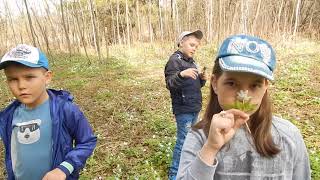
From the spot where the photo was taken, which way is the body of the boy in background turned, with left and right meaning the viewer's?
facing the viewer and to the right of the viewer

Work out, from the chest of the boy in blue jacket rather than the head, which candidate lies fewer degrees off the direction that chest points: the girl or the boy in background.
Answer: the girl

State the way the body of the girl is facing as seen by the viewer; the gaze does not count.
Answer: toward the camera

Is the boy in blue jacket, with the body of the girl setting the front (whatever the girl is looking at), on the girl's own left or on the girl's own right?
on the girl's own right

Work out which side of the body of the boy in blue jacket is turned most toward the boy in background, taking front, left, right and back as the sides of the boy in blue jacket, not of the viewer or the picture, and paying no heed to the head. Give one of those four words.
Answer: back

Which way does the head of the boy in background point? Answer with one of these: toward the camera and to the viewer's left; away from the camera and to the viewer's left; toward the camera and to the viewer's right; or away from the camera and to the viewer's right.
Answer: toward the camera and to the viewer's right

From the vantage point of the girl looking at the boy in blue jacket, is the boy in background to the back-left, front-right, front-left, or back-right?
front-right

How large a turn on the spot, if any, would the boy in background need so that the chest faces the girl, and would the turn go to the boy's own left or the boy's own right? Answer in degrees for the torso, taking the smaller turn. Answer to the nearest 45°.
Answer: approximately 45° to the boy's own right

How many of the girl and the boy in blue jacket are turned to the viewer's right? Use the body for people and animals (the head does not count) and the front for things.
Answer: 0

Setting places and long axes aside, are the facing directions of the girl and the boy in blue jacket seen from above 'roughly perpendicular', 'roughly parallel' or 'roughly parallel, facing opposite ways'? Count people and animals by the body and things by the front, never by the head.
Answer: roughly parallel

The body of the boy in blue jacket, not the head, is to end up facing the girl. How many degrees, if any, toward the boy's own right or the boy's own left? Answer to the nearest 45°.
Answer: approximately 90° to the boy's own left

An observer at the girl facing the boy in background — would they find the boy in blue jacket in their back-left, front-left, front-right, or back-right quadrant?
front-left

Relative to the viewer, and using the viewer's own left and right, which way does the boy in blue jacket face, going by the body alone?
facing the viewer and to the left of the viewer

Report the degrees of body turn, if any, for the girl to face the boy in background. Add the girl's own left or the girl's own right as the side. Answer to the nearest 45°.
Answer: approximately 180°

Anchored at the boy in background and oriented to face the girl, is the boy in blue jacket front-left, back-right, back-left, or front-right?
front-right

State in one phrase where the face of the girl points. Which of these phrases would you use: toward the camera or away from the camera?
toward the camera

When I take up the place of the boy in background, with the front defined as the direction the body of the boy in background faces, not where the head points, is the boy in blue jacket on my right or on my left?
on my right
